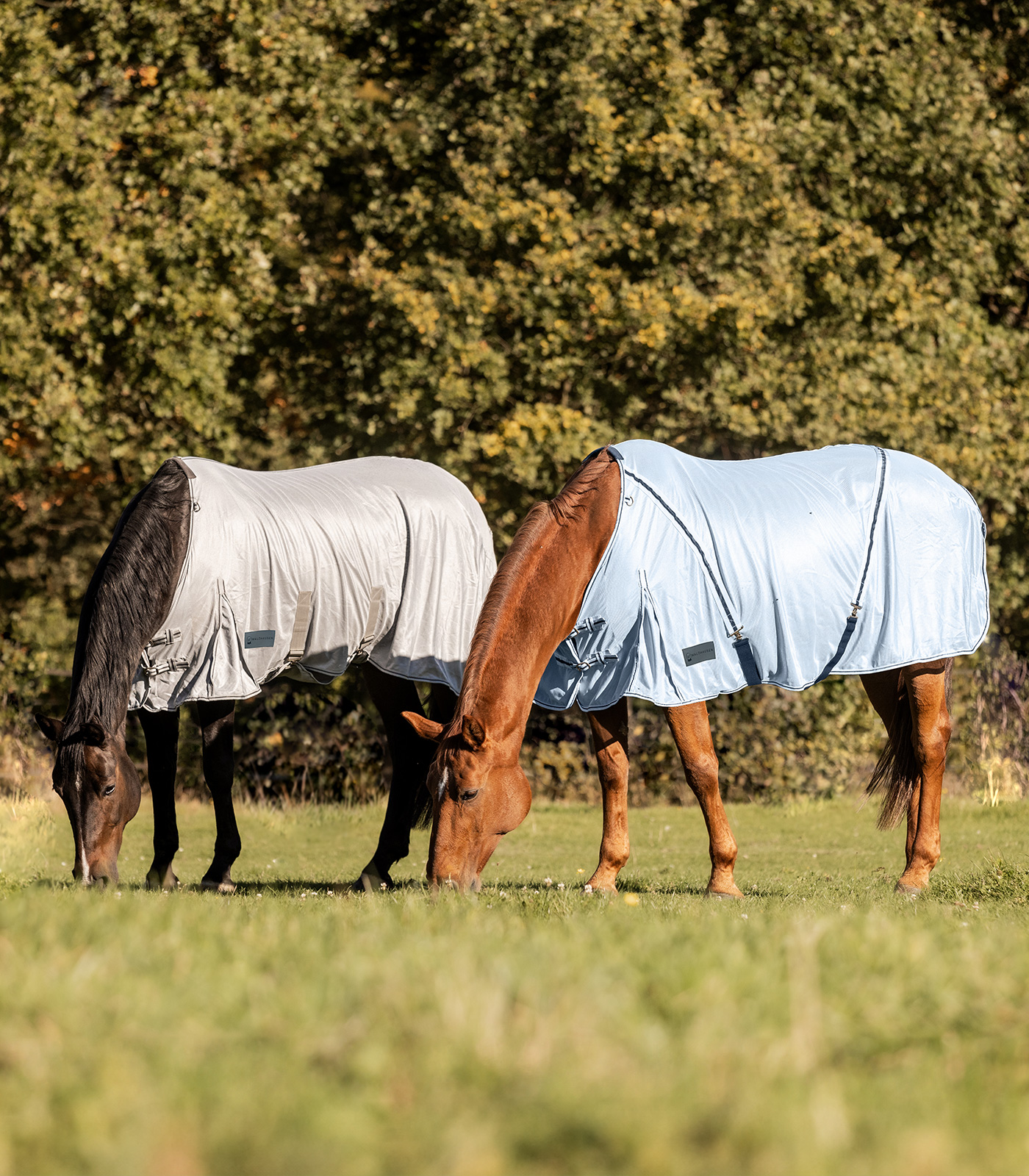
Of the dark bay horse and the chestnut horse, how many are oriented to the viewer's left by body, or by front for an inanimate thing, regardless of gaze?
2

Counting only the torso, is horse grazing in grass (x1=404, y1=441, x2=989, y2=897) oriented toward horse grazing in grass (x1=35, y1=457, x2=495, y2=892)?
yes

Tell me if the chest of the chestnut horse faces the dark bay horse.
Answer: yes

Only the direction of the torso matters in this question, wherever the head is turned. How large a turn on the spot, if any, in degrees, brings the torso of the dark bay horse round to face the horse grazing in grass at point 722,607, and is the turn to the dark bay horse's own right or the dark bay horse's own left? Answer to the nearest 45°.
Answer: approximately 180°

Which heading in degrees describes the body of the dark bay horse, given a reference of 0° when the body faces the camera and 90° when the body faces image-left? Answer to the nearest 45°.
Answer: approximately 90°

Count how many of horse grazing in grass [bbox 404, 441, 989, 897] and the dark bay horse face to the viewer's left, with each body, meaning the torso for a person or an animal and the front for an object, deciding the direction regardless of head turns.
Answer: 2

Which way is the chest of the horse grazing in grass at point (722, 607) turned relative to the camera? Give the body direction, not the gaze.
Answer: to the viewer's left
